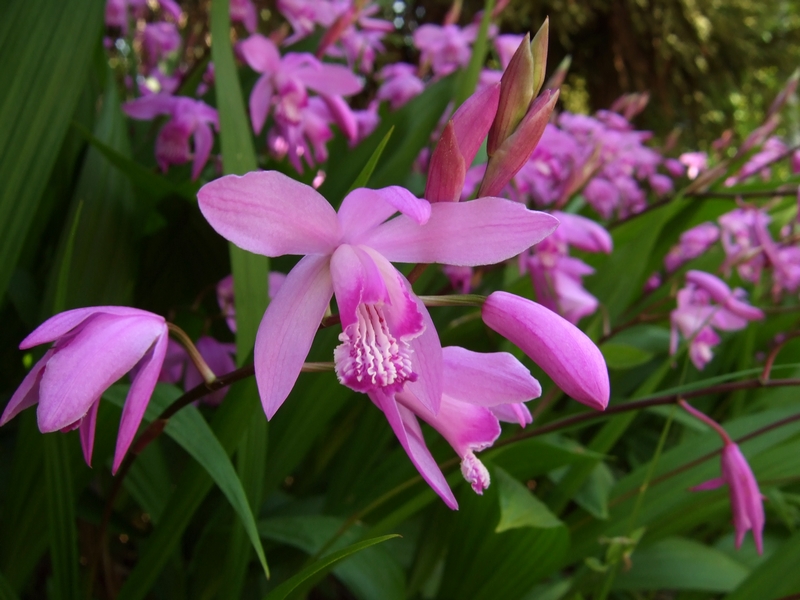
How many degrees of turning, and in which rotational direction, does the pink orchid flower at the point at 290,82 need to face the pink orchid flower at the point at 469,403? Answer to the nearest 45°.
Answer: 0° — it already faces it

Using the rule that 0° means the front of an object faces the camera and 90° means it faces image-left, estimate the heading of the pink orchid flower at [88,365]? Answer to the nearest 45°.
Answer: approximately 90°

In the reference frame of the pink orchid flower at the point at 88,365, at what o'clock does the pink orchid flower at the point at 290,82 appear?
the pink orchid flower at the point at 290,82 is roughly at 4 o'clock from the pink orchid flower at the point at 88,365.

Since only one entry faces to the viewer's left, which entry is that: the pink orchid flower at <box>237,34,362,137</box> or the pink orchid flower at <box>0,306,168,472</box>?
the pink orchid flower at <box>0,306,168,472</box>

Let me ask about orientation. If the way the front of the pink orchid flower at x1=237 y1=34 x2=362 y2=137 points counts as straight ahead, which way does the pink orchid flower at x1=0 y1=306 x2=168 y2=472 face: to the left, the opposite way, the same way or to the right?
to the right

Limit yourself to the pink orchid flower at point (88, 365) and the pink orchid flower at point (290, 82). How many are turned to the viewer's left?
1
